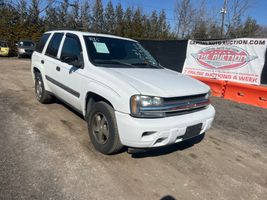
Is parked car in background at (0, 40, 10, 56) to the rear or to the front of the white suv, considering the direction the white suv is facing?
to the rear

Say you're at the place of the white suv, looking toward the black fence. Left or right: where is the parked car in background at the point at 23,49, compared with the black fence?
left

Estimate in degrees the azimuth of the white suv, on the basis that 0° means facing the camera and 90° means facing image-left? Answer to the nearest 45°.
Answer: approximately 315°

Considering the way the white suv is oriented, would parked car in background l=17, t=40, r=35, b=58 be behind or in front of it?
behind

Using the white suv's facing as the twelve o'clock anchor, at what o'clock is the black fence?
The black fence is roughly at 8 o'clock from the white suv.

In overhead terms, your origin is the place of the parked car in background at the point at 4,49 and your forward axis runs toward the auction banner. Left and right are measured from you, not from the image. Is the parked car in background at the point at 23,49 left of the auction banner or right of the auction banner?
left

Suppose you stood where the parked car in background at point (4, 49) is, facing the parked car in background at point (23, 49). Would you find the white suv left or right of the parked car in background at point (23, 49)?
right
